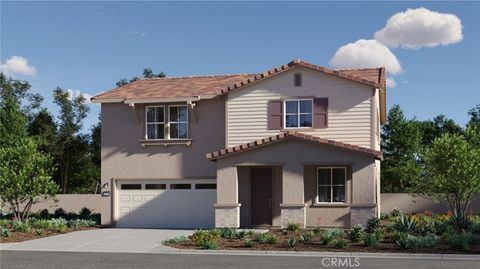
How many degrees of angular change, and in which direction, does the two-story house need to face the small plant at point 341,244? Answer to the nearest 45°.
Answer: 0° — it already faces it

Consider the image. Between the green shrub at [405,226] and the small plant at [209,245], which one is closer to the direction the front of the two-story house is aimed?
the small plant

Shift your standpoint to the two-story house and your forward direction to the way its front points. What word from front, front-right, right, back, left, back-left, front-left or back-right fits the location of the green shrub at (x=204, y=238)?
front

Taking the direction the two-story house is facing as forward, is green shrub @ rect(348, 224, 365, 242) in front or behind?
in front

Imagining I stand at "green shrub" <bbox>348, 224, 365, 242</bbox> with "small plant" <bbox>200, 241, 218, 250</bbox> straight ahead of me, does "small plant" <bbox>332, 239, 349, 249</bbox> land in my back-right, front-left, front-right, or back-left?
front-left

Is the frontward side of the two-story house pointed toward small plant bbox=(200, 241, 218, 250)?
yes

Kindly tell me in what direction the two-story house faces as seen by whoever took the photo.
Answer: facing the viewer

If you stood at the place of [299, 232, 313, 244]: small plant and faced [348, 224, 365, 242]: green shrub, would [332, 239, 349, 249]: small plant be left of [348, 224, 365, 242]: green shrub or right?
right

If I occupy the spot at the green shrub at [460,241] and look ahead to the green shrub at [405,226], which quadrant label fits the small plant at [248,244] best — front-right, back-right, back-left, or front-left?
front-left

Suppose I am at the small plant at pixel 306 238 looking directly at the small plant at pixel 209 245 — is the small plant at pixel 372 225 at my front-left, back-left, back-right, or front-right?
back-right

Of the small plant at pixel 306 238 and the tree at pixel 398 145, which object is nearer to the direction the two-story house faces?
the small plant

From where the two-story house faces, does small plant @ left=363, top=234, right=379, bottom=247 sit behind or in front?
in front

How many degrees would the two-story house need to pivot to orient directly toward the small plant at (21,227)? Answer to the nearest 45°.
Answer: approximately 90° to its right

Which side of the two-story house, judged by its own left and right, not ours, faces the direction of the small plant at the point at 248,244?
front

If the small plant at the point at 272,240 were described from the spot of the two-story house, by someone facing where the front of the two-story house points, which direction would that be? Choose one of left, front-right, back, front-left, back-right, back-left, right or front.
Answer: front
